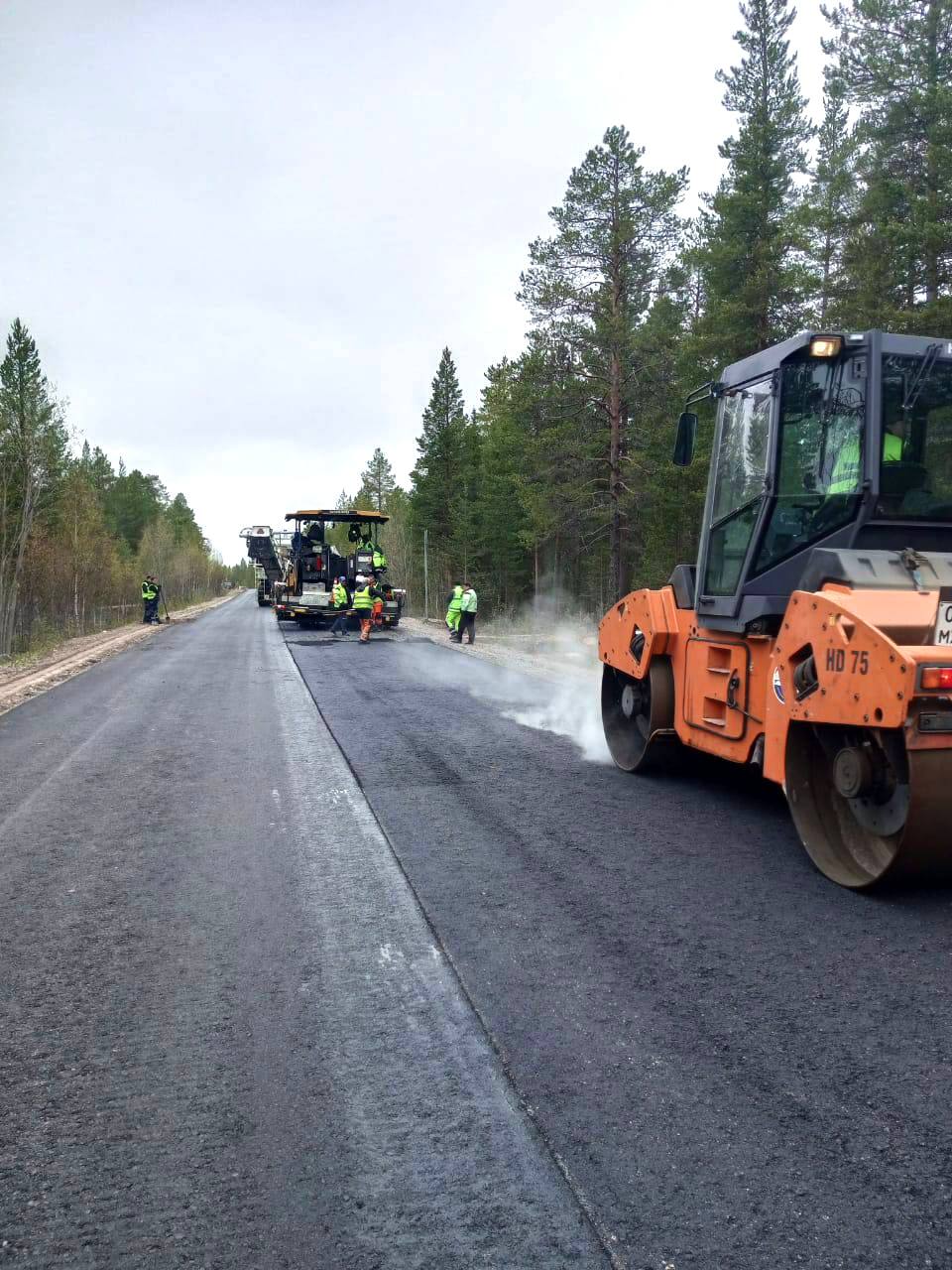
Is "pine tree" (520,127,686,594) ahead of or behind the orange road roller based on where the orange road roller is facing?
ahead

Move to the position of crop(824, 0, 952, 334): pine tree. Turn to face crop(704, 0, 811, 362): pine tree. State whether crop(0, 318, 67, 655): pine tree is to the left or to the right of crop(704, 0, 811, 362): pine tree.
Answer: left

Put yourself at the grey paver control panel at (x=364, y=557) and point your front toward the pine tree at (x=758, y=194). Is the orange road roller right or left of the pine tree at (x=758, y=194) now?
right

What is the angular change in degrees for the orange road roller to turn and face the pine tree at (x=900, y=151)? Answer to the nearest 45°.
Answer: approximately 45° to its right

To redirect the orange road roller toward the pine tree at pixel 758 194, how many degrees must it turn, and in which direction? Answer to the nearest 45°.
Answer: approximately 45° to its right

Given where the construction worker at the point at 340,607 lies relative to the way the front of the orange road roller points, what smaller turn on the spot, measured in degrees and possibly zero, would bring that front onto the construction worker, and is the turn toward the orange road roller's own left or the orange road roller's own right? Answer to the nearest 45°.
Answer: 0° — it already faces them

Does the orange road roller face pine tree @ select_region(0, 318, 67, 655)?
yes

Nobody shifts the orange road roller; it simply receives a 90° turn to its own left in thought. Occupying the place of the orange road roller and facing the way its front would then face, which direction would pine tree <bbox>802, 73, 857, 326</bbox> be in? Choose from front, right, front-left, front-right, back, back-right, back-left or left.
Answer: back-right

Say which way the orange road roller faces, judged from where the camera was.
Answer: facing away from the viewer and to the left of the viewer
